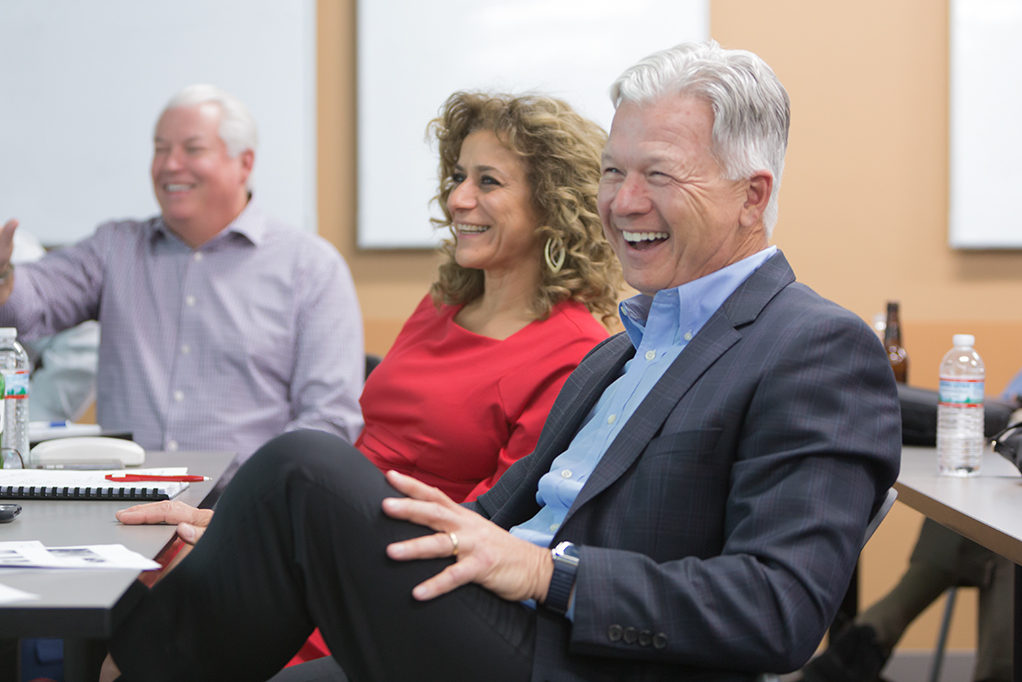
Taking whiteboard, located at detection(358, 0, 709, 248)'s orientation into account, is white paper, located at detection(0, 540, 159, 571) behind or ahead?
ahead

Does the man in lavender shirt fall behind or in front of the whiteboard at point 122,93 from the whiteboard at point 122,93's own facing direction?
in front

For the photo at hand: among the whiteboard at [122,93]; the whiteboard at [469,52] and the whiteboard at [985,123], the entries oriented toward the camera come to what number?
3

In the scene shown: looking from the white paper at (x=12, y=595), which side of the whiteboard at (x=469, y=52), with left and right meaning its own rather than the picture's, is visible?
front

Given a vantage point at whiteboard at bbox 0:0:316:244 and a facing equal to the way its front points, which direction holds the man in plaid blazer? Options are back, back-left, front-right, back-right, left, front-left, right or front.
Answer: front

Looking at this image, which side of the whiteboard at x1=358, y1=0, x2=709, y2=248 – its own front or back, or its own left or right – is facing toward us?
front

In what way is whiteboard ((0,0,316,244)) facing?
toward the camera

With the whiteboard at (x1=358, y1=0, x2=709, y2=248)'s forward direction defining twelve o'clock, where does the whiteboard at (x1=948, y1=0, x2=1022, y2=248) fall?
the whiteboard at (x1=948, y1=0, x2=1022, y2=248) is roughly at 9 o'clock from the whiteboard at (x1=358, y1=0, x2=709, y2=248).

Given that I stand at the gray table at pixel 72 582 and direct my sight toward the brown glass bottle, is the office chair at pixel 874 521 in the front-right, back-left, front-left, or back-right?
front-right

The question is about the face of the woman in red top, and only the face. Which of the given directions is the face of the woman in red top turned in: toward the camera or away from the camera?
toward the camera

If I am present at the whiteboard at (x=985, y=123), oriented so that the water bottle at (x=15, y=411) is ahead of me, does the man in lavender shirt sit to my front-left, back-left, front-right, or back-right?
front-right
